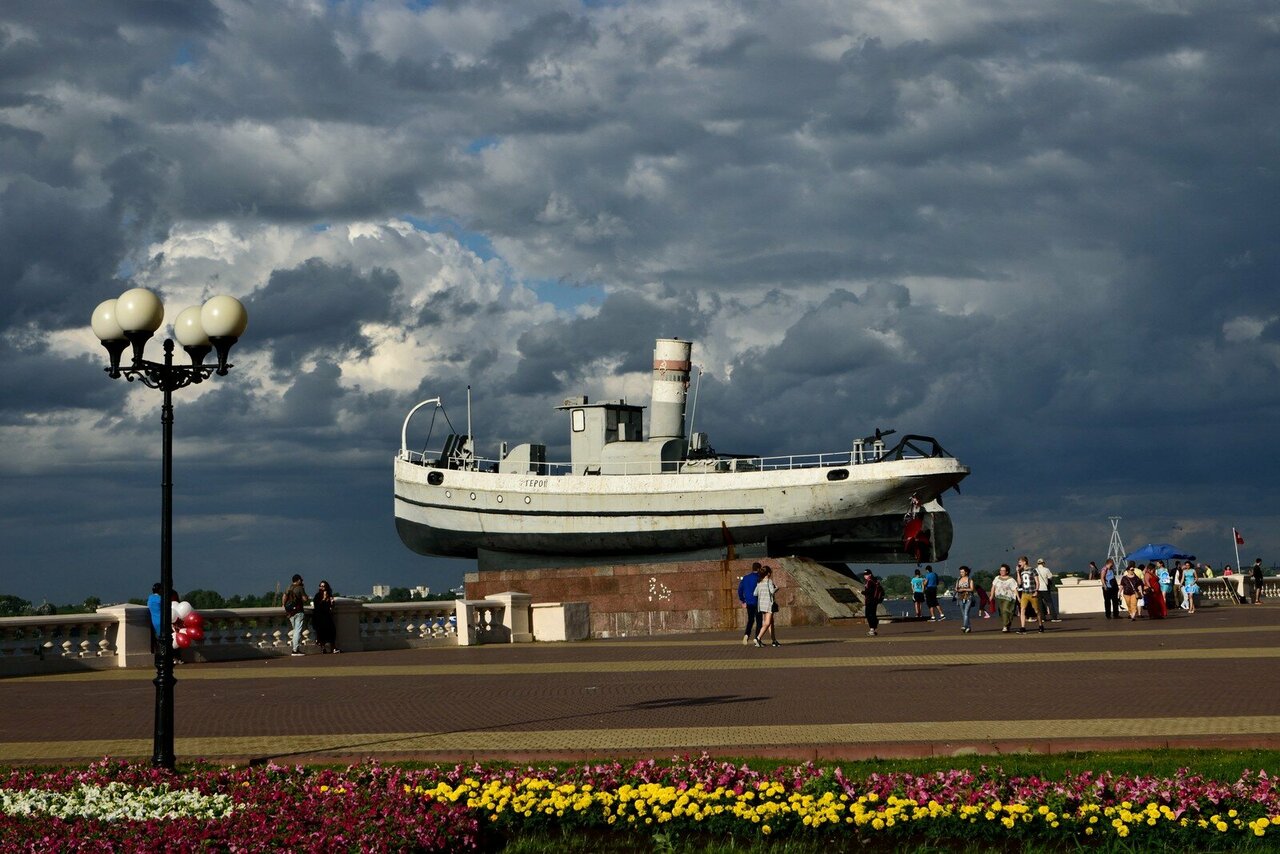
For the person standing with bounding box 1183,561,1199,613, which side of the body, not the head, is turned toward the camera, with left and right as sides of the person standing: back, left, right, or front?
front

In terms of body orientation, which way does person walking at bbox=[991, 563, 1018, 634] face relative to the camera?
toward the camera

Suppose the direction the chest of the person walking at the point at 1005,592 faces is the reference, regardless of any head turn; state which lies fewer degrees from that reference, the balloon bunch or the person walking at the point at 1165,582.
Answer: the balloon bunch

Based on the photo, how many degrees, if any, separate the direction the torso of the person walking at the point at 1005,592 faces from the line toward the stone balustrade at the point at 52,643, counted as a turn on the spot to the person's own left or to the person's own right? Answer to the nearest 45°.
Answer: approximately 45° to the person's own right

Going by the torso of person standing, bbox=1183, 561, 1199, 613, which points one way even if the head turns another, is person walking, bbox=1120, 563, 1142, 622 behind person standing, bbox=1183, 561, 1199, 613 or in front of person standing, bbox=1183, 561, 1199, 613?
in front

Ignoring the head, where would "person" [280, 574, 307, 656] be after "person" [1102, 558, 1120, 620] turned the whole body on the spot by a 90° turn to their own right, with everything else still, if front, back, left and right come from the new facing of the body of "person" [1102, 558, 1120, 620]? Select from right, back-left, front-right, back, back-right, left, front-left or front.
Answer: front-left
